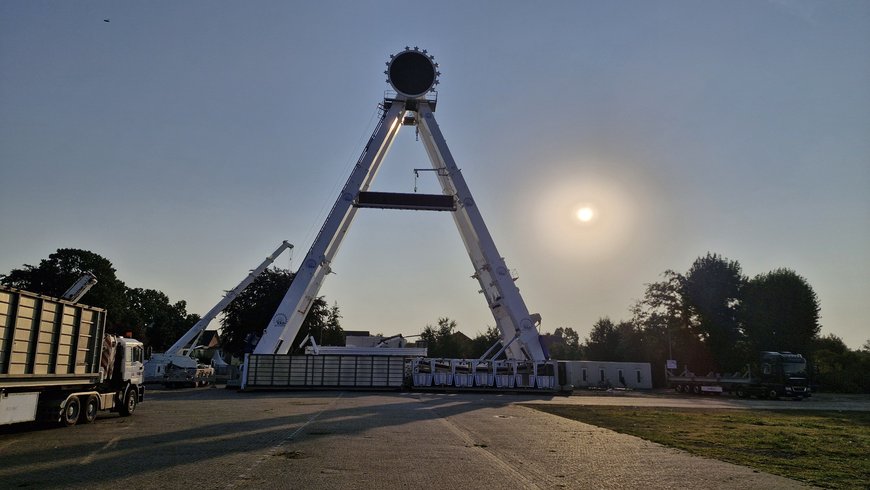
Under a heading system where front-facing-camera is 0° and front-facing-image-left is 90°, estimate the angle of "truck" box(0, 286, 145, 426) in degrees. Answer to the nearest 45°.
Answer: approximately 225°

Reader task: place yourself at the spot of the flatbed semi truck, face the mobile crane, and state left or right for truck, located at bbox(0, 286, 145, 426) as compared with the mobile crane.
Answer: left

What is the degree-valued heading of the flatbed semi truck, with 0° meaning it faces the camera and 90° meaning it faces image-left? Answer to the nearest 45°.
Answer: approximately 315°

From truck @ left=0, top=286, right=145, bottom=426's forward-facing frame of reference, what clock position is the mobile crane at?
The mobile crane is roughly at 11 o'clock from the truck.

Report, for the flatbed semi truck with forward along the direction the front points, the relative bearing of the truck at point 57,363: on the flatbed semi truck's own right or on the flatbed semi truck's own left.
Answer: on the flatbed semi truck's own right
